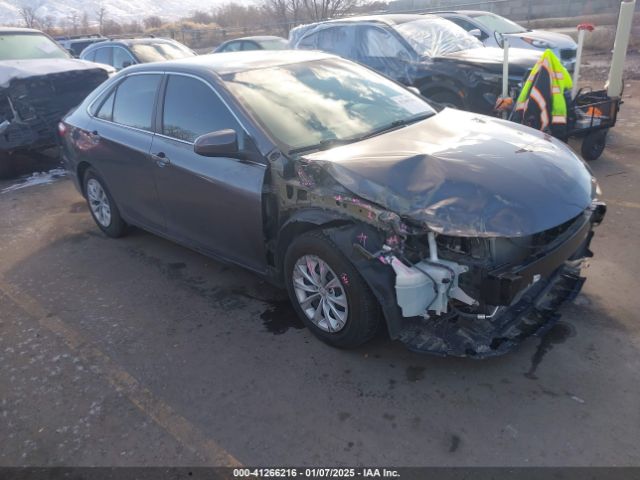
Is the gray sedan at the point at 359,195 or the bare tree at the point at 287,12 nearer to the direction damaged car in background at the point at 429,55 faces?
the gray sedan

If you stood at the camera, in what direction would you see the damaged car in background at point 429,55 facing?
facing the viewer and to the right of the viewer

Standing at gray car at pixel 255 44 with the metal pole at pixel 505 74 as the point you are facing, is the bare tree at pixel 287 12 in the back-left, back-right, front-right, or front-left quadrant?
back-left

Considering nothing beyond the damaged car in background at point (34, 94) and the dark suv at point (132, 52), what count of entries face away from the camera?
0

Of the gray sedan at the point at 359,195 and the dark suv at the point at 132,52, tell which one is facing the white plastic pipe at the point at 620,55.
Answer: the dark suv

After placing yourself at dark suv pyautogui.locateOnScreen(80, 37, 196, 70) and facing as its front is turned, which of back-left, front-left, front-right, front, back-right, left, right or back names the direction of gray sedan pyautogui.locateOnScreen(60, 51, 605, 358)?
front-right

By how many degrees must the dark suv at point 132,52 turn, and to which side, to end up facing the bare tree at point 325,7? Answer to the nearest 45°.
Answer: approximately 90° to its left

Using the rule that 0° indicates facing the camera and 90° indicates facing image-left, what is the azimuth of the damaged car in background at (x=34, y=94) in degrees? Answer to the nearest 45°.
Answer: approximately 315°

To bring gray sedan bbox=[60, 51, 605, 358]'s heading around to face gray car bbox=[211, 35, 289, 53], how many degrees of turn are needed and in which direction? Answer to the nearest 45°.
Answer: approximately 135° to its left

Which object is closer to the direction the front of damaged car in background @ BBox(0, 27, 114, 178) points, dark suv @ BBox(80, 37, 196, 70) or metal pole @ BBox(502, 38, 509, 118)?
the metal pole

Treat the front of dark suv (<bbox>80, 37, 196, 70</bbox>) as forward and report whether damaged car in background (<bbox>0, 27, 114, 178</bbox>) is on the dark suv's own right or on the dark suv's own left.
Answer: on the dark suv's own right

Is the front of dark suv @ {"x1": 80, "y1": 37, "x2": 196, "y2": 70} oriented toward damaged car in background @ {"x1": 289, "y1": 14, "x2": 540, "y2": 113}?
yes

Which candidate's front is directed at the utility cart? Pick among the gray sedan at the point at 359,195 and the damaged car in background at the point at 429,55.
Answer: the damaged car in background
